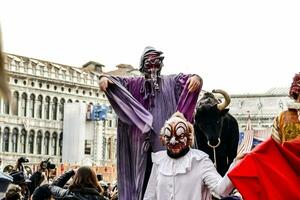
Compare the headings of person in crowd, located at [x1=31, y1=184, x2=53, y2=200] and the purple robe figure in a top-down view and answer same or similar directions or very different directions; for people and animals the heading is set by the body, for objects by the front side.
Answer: very different directions

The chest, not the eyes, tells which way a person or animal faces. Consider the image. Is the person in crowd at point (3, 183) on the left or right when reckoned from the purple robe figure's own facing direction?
on its right

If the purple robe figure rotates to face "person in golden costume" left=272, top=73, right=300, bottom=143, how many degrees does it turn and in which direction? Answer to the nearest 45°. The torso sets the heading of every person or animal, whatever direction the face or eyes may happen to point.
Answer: approximately 45° to its left

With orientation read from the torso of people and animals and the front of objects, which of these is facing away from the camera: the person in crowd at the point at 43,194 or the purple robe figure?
the person in crowd

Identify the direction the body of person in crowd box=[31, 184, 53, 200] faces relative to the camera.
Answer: away from the camera

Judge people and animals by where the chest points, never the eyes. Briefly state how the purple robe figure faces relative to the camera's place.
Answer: facing the viewer

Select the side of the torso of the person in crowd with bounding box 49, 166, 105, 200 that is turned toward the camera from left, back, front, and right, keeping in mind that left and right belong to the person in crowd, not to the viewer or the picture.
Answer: back

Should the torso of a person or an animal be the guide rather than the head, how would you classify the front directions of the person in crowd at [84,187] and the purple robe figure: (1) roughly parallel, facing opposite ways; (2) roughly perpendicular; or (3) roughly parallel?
roughly parallel, facing opposite ways

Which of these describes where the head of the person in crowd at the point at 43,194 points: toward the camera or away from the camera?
away from the camera

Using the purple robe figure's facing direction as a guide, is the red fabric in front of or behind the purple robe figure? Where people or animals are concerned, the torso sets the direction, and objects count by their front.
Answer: in front

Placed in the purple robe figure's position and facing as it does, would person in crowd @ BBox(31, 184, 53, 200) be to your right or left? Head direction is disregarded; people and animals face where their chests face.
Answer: on your right
